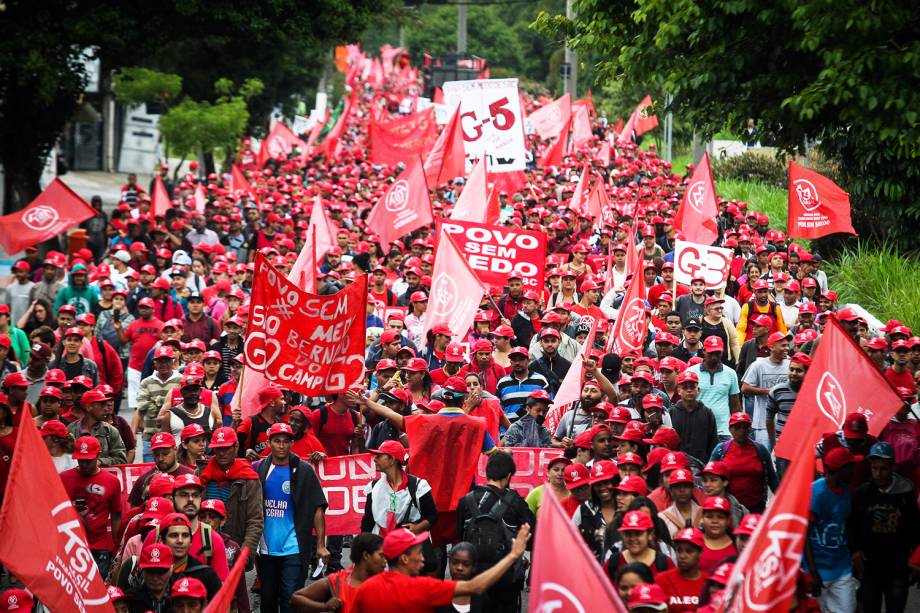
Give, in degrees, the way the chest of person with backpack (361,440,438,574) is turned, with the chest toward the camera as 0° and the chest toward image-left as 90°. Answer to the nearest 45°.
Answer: approximately 45°

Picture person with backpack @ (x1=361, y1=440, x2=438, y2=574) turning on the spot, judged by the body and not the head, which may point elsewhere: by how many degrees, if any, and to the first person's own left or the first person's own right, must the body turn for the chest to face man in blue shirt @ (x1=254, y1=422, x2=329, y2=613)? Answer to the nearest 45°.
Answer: approximately 45° to the first person's own right

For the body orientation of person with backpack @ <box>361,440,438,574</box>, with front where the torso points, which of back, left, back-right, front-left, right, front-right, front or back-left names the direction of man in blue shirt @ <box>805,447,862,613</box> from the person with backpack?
back-left

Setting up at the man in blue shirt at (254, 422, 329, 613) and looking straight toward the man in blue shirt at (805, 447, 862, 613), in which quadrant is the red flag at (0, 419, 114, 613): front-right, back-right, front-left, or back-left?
back-right

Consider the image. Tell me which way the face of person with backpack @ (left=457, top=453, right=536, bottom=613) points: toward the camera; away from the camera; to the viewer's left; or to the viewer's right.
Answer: away from the camera

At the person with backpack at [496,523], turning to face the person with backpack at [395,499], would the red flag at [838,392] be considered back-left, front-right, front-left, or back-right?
back-right

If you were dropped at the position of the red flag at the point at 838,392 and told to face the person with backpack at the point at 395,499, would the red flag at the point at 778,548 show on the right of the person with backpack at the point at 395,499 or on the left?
left

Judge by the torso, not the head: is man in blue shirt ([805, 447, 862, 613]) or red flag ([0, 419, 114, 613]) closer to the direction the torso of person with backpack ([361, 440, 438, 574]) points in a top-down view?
the red flag
